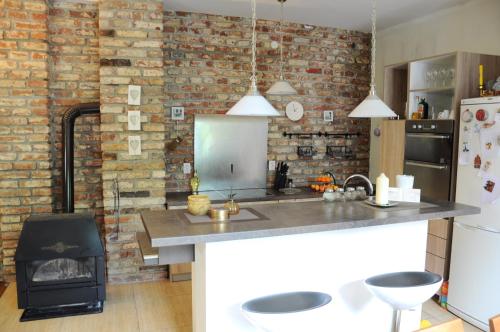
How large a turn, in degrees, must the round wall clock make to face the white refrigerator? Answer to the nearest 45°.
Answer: approximately 45° to its left

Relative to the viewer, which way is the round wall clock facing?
toward the camera

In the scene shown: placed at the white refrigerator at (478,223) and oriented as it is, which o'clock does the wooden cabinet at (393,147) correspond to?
The wooden cabinet is roughly at 3 o'clock from the white refrigerator.

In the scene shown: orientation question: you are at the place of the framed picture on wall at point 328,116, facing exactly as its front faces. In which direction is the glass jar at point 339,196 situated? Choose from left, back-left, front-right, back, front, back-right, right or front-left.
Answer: front

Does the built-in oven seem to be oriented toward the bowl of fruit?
no

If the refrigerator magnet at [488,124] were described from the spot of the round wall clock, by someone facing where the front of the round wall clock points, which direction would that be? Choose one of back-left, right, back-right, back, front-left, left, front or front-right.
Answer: front-left

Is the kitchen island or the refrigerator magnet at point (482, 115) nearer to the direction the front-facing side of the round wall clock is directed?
the kitchen island

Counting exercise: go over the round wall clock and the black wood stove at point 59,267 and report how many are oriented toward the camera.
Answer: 2

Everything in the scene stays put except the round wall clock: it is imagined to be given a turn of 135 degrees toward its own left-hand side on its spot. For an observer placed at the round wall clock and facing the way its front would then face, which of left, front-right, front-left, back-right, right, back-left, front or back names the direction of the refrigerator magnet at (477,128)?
right

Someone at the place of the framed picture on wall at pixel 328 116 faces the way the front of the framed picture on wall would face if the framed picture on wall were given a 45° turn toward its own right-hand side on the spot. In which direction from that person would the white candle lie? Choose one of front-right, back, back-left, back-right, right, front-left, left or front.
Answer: front-left

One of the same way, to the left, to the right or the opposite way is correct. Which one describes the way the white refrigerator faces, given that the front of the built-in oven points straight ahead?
the same way

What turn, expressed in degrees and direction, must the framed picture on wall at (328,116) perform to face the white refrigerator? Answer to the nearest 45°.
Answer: approximately 45° to its left

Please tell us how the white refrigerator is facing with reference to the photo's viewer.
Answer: facing the viewer and to the left of the viewer

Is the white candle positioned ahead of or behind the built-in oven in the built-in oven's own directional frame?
ahead

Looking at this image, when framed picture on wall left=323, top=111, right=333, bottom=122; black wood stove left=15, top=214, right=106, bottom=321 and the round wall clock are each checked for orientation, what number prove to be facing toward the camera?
3

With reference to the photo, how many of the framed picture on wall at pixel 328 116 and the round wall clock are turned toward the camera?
2

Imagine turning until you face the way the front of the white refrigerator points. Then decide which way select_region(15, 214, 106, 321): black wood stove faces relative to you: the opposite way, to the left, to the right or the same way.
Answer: to the left

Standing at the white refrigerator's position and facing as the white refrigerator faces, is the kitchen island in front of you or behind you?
in front
